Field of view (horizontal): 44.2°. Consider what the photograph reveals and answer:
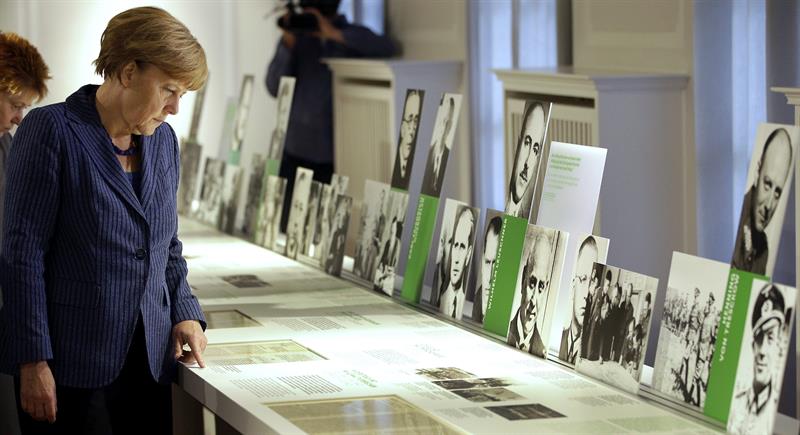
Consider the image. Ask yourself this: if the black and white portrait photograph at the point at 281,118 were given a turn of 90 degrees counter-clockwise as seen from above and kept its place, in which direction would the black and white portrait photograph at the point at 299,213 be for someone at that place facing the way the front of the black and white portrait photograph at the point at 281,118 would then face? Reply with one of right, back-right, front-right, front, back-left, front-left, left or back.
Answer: front-right

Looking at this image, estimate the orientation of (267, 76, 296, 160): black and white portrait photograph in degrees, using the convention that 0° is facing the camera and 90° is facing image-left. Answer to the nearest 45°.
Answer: approximately 45°

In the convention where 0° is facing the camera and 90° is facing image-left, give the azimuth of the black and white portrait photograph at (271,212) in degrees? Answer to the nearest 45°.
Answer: approximately 45°

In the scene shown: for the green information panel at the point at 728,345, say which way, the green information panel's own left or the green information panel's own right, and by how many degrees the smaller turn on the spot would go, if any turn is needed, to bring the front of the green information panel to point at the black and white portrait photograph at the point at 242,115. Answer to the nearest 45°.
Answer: approximately 90° to the green information panel's own right

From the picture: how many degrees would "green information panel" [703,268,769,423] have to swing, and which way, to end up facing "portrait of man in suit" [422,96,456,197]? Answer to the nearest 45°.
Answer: approximately 90° to its right

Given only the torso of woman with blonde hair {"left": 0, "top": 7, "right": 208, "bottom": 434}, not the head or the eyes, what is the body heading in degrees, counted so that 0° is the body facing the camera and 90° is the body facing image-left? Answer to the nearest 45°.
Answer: approximately 315°

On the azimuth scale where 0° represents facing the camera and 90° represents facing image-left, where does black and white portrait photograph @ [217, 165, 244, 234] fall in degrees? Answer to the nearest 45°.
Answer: approximately 45°

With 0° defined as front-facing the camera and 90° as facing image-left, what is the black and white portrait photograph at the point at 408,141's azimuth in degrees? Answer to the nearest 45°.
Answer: approximately 45°

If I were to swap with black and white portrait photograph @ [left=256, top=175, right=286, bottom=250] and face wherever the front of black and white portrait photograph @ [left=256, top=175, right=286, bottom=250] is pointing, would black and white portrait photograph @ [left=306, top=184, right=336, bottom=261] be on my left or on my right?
on my left

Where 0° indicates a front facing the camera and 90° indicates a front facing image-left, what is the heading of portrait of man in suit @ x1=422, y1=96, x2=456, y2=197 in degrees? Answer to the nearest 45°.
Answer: approximately 45°

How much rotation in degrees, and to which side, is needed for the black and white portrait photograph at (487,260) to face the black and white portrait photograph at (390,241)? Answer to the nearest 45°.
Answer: approximately 90° to its right

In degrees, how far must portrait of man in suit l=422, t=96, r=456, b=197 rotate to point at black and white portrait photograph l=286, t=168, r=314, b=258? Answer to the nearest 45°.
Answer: approximately 90° to its right
